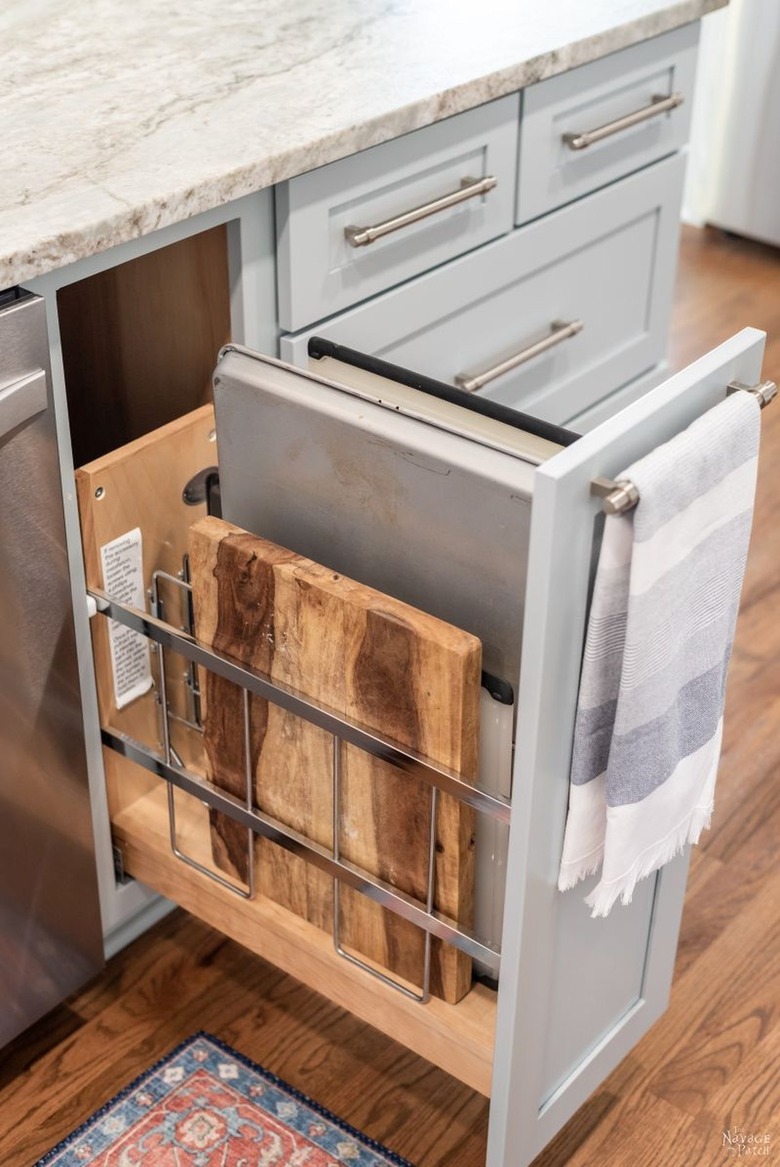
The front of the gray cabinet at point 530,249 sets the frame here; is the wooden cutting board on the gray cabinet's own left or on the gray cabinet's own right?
on the gray cabinet's own right

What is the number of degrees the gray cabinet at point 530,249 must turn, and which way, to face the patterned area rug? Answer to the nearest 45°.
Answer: approximately 45° to its right

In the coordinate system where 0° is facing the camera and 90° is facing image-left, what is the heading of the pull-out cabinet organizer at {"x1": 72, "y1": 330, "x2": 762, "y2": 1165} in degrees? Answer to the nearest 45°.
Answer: approximately 315°

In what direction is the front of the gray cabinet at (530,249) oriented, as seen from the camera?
facing the viewer and to the right of the viewer
